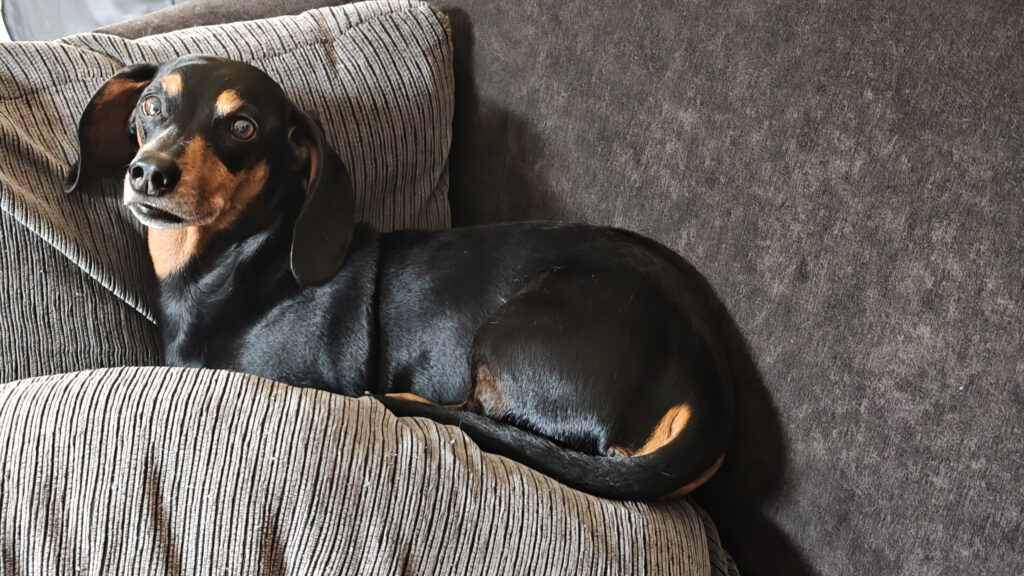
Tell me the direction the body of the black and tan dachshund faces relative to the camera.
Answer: to the viewer's left
